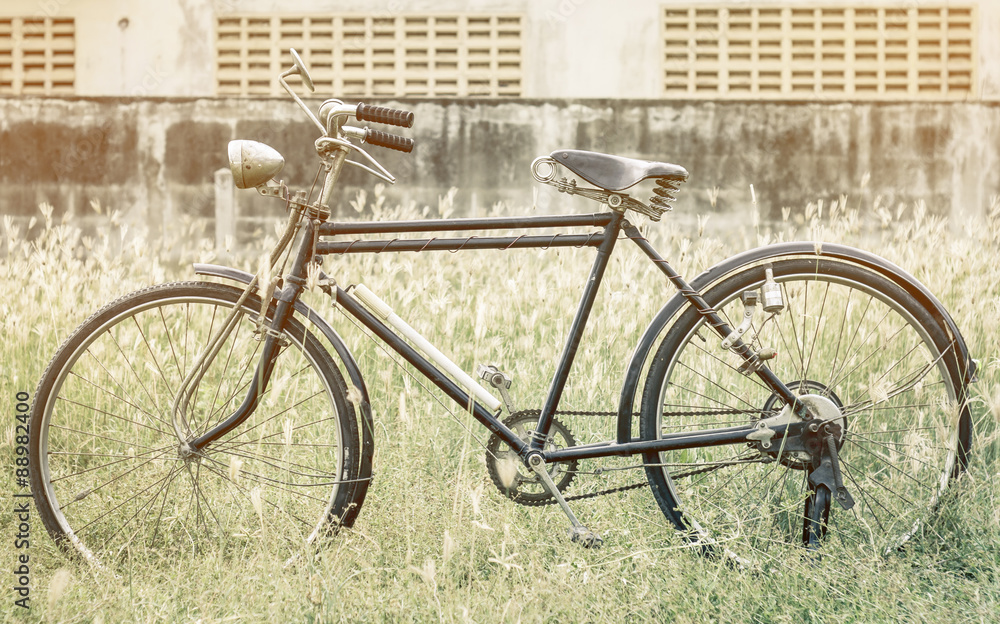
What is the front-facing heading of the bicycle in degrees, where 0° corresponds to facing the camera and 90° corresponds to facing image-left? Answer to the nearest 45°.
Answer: approximately 90°
